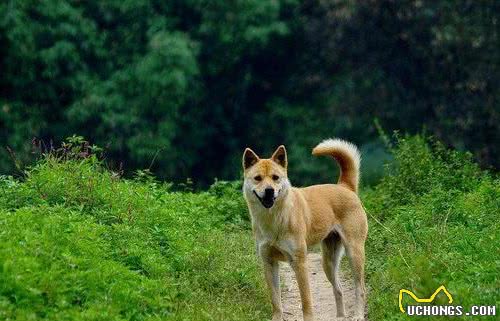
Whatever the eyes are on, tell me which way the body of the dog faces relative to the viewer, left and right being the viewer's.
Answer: facing the viewer and to the left of the viewer
